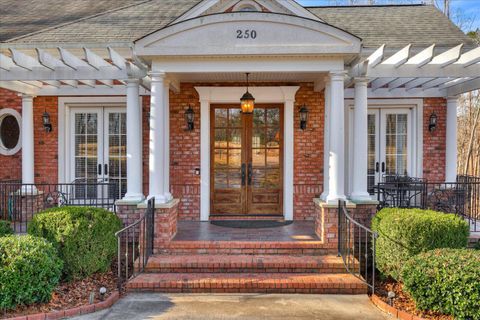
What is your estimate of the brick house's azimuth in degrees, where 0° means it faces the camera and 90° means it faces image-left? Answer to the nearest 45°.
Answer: approximately 0°

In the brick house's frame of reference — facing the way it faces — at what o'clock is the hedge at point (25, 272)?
The hedge is roughly at 1 o'clock from the brick house.

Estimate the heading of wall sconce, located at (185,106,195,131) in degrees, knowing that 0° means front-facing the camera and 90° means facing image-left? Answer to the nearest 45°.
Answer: approximately 0°

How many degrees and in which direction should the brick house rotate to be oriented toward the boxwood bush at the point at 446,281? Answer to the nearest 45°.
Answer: approximately 45° to its left

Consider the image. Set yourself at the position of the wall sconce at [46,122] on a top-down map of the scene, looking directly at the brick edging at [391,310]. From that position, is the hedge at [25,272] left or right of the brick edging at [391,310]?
right

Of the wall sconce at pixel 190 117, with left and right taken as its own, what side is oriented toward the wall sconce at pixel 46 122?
right
